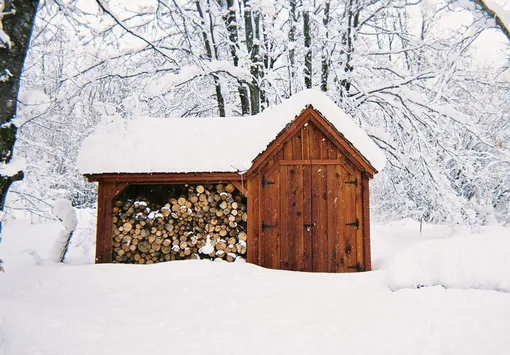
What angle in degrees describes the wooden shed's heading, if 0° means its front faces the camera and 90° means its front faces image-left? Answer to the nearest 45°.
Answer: approximately 0°

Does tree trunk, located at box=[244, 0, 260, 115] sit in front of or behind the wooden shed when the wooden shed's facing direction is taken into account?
behind
